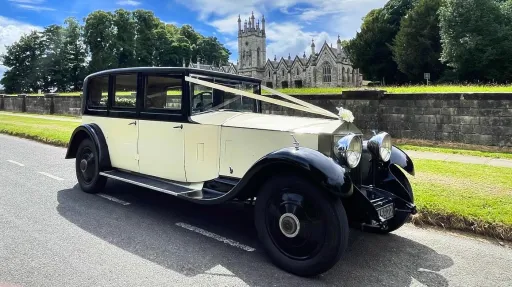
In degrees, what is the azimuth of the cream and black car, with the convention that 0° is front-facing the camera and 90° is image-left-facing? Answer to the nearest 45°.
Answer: approximately 315°

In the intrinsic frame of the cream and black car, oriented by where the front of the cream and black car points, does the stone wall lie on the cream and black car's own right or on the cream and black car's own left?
on the cream and black car's own left

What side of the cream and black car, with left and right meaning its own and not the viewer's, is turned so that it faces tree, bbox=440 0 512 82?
left
